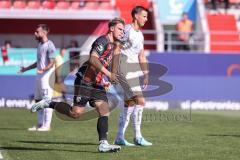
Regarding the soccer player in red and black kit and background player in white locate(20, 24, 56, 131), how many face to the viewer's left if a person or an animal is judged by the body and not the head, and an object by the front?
1

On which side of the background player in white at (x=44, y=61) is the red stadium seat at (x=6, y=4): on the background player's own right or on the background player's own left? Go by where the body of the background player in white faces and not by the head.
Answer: on the background player's own right

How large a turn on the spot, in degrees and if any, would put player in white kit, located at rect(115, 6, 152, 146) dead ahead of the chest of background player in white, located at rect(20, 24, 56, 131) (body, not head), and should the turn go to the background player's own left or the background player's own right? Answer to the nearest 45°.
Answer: approximately 135° to the background player's own left
